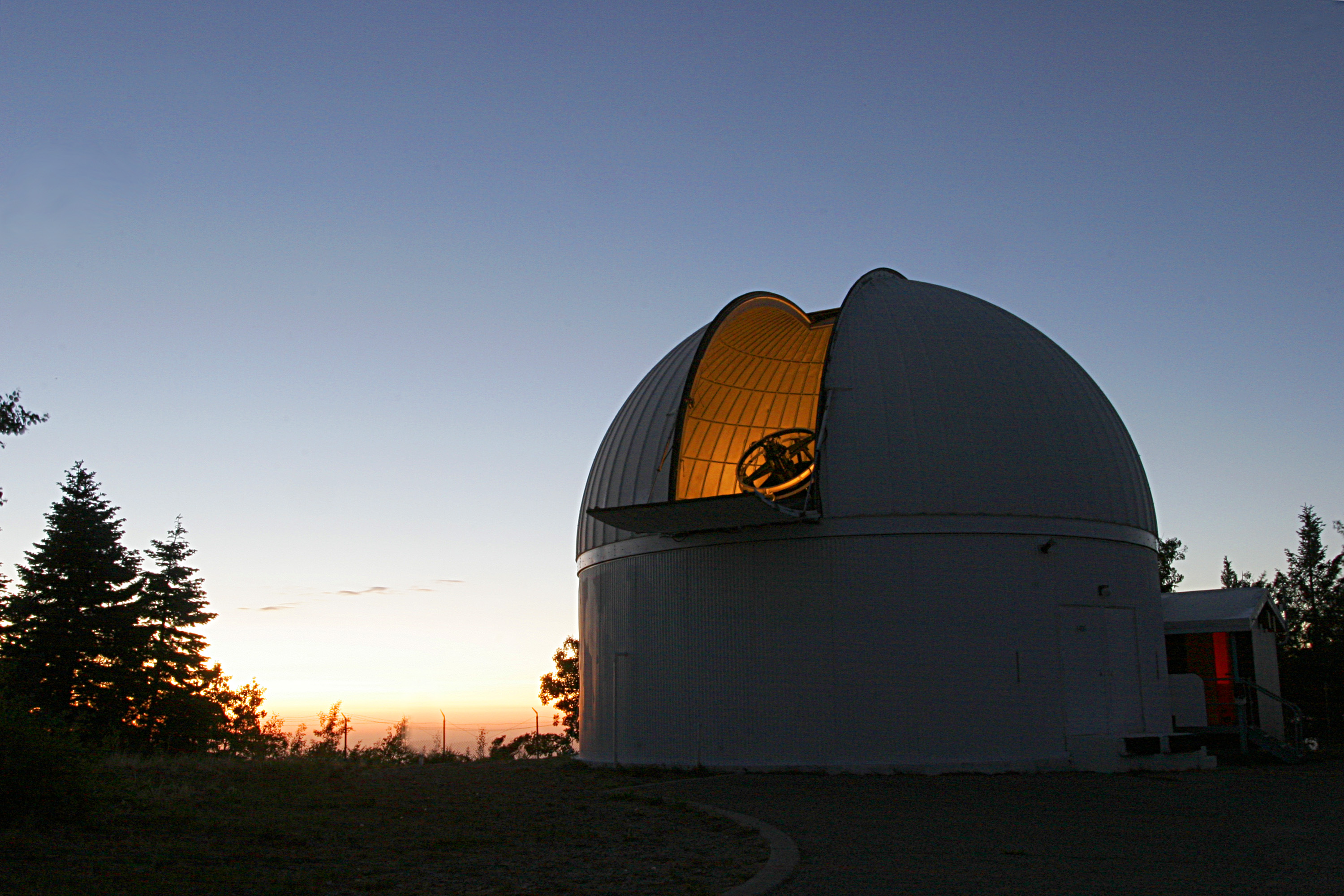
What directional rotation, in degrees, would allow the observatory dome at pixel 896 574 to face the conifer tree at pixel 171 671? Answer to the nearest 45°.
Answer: approximately 90° to its right

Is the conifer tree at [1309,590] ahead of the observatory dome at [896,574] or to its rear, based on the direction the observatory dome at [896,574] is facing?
to the rear

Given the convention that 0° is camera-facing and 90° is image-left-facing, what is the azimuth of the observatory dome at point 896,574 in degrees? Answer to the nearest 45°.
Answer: approximately 45°

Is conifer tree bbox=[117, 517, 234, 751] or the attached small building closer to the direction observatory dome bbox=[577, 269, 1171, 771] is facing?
the conifer tree

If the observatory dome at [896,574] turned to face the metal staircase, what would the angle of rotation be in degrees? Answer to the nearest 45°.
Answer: approximately 180°

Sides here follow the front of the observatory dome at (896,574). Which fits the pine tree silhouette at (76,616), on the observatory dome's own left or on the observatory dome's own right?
on the observatory dome's own right
